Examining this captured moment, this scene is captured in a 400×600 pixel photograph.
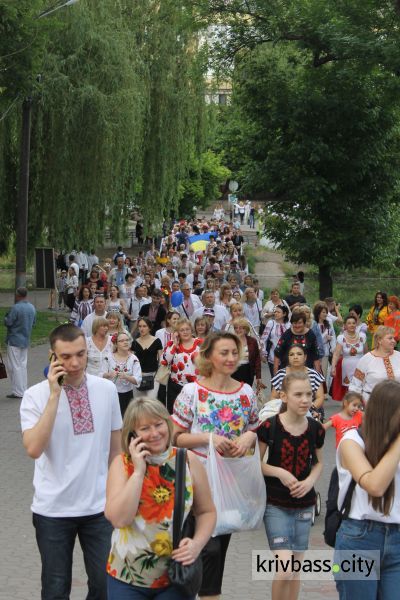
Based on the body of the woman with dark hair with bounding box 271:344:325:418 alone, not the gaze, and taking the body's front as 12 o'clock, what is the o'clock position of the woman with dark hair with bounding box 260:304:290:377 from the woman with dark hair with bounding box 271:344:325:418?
the woman with dark hair with bounding box 260:304:290:377 is roughly at 6 o'clock from the woman with dark hair with bounding box 271:344:325:418.

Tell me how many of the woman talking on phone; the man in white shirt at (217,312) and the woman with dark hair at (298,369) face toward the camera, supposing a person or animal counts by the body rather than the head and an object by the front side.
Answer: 3

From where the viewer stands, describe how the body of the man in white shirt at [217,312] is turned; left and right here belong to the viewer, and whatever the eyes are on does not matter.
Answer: facing the viewer

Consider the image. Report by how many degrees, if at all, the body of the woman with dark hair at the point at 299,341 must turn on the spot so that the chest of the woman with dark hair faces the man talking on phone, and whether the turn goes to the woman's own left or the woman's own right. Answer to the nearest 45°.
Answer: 0° — they already face them

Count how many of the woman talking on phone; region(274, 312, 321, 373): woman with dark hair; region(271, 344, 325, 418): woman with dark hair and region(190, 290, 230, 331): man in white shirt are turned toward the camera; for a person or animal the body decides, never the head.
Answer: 4

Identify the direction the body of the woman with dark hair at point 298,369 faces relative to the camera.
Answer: toward the camera

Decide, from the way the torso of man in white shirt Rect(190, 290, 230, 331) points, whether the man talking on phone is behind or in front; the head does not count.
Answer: in front

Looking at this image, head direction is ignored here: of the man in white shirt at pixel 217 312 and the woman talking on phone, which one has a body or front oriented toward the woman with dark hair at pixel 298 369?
the man in white shirt

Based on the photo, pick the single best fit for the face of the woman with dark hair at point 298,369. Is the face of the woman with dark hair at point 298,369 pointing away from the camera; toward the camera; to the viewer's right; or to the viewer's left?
toward the camera

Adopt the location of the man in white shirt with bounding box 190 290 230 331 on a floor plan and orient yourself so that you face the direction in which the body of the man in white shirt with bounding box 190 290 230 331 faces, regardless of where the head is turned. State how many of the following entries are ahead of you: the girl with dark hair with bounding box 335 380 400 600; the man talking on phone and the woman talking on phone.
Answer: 3

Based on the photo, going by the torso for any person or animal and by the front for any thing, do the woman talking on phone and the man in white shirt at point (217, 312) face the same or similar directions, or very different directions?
same or similar directions

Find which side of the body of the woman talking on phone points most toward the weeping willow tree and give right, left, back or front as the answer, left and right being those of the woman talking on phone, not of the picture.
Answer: back

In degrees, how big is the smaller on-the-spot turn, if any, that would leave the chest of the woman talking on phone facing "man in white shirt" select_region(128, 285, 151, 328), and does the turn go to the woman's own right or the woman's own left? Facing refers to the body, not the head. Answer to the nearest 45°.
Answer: approximately 180°

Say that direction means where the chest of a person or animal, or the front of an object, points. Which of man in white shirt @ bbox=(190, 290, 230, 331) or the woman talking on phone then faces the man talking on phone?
the man in white shirt

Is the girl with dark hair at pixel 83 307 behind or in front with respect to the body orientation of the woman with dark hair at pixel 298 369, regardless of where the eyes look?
behind

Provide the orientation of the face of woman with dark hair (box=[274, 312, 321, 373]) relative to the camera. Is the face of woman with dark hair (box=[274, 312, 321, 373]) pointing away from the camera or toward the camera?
toward the camera

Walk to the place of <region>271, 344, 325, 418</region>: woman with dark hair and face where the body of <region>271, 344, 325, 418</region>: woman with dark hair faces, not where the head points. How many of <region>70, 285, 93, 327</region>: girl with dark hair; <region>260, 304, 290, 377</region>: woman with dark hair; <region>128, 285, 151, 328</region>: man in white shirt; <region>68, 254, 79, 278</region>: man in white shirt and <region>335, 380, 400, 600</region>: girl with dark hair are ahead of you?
1

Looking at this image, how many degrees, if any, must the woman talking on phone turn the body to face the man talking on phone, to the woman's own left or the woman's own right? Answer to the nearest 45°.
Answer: approximately 135° to the woman's own right
